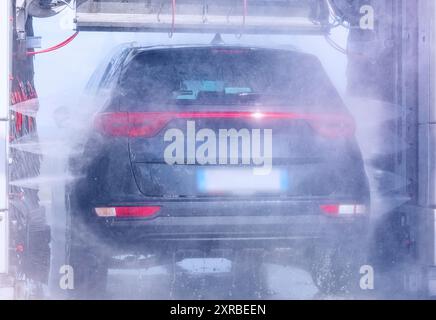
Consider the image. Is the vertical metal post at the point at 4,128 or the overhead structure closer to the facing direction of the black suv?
the overhead structure

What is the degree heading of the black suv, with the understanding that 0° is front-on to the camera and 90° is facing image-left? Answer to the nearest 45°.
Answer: approximately 180°

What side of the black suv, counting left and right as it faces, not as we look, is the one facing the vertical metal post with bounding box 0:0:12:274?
left

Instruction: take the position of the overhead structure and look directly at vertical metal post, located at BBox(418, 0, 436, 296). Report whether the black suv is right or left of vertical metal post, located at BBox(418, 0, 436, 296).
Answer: right

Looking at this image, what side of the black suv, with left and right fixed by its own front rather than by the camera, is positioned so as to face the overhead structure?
front
